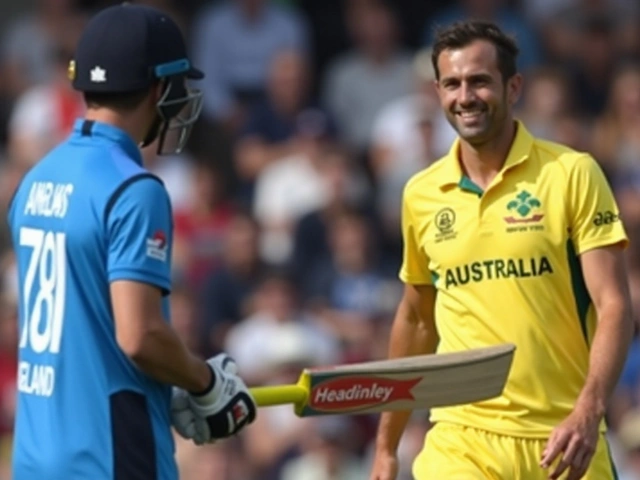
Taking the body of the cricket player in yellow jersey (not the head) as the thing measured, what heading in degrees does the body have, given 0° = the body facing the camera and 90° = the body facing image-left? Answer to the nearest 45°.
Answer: approximately 45°

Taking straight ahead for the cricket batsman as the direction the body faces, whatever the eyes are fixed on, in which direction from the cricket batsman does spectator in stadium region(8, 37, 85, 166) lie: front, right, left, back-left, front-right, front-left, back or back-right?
front-left

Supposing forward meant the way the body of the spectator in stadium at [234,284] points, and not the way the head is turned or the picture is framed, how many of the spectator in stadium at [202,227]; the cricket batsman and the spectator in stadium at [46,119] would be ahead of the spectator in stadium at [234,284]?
1

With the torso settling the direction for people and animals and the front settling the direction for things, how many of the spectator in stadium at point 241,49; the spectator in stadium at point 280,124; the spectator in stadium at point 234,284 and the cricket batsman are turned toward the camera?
3

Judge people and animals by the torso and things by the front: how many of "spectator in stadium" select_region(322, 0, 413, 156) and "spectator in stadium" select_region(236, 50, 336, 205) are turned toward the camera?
2

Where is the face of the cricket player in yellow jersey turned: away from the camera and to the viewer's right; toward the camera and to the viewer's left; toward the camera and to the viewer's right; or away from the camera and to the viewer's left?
toward the camera and to the viewer's left

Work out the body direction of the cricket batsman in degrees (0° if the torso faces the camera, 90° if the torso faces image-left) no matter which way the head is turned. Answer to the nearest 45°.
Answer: approximately 225°
